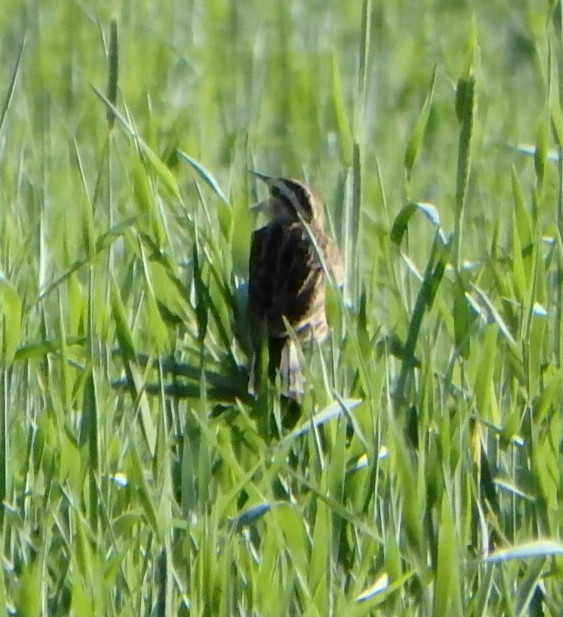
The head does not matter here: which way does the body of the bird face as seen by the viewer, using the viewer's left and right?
facing away from the viewer and to the left of the viewer
